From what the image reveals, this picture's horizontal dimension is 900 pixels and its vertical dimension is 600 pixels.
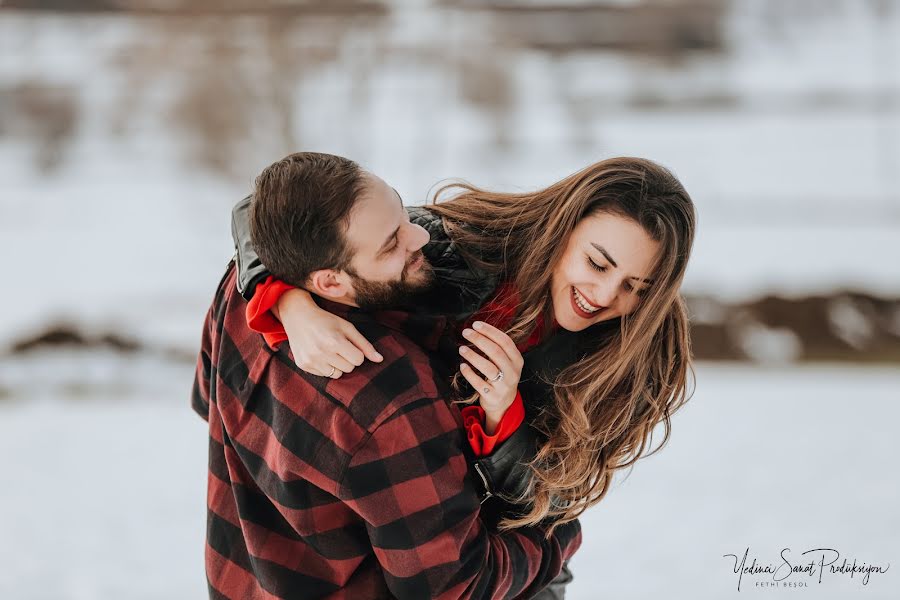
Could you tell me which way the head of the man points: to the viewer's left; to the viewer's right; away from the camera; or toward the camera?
to the viewer's right

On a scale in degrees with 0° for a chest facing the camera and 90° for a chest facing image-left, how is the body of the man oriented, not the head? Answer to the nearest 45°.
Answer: approximately 225°

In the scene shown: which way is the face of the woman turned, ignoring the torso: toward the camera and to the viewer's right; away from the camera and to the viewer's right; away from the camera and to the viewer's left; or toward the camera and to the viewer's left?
toward the camera and to the viewer's left
